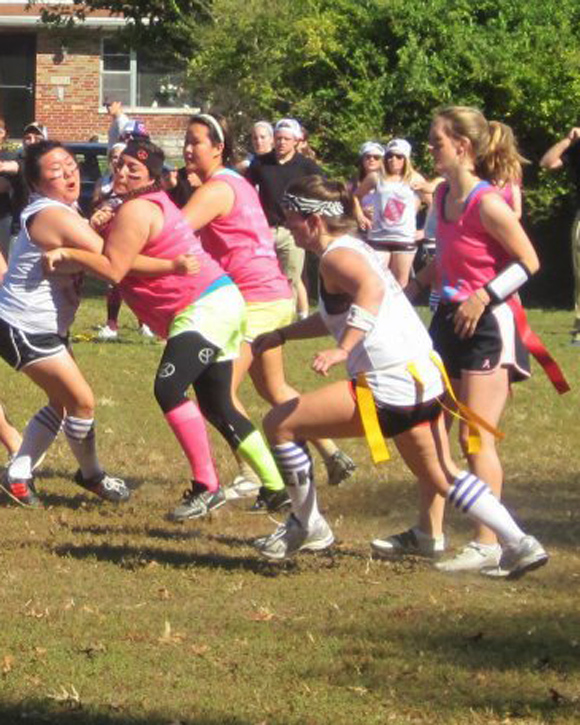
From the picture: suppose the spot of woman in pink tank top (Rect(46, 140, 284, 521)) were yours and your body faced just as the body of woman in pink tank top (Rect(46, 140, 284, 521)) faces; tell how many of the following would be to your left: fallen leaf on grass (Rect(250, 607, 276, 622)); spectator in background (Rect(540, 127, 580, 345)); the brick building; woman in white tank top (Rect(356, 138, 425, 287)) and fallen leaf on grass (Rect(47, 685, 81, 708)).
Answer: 2

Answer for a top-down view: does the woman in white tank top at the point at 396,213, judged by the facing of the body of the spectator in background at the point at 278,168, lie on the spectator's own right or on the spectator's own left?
on the spectator's own left

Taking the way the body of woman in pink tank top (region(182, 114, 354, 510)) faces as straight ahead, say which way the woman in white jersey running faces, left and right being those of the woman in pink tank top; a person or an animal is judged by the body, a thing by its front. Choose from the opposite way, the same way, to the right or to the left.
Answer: the same way

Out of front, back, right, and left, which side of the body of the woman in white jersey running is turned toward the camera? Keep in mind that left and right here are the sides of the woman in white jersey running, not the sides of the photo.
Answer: left

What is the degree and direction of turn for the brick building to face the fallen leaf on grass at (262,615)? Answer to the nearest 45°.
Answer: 0° — it already faces it

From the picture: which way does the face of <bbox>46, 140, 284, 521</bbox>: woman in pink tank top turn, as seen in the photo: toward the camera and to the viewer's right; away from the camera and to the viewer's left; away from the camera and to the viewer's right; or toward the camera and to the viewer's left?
toward the camera and to the viewer's left

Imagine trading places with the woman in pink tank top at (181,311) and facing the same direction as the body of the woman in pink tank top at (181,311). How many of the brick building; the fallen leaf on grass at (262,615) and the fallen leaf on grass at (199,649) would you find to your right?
1

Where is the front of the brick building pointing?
toward the camera

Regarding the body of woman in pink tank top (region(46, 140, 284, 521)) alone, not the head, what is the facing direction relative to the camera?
to the viewer's left

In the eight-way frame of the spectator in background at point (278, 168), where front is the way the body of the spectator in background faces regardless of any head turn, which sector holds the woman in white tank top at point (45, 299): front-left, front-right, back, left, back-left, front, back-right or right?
front
